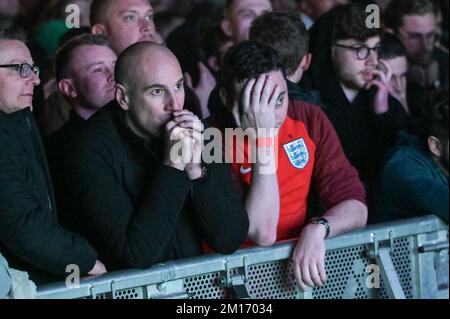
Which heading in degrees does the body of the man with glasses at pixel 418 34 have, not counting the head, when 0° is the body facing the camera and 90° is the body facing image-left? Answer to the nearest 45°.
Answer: approximately 315°

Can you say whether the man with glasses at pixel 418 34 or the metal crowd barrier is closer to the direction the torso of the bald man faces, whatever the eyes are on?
the metal crowd barrier

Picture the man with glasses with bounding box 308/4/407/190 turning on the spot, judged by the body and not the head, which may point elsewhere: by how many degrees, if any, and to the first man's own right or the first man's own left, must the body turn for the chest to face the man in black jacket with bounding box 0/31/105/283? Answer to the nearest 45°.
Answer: approximately 90° to the first man's own right

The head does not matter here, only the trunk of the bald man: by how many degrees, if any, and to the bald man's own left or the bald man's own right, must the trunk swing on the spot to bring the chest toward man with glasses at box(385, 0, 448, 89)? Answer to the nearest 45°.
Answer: approximately 90° to the bald man's own left

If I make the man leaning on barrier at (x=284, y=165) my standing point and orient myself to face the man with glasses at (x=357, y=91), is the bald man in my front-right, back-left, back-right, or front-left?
back-left

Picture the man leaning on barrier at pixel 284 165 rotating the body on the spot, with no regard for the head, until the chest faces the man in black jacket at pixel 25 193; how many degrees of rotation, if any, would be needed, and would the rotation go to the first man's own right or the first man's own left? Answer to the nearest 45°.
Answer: approximately 45° to the first man's own right

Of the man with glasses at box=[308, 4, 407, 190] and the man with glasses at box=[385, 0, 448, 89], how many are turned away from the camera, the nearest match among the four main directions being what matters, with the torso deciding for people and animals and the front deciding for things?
0

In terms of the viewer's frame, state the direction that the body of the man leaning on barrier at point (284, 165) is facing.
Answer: toward the camera

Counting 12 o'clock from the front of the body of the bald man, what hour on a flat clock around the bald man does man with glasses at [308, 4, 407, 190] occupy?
The man with glasses is roughly at 9 o'clock from the bald man.

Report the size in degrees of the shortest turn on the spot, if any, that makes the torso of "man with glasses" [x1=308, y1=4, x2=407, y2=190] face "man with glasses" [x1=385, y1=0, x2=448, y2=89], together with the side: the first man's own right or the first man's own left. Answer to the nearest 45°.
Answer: approximately 135° to the first man's own left

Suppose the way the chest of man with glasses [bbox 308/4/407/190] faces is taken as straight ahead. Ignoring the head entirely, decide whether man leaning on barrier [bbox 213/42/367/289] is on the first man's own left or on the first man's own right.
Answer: on the first man's own right

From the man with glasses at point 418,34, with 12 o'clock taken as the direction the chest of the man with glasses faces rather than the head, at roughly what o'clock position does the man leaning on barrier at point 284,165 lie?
The man leaning on barrier is roughly at 2 o'clock from the man with glasses.
